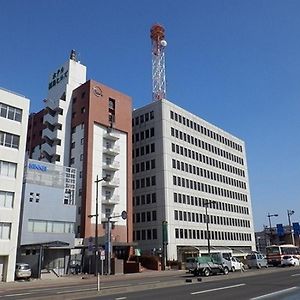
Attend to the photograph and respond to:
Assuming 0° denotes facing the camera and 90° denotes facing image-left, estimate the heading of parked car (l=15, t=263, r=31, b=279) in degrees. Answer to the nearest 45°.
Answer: approximately 315°

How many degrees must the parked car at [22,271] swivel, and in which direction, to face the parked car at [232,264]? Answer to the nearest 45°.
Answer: approximately 45° to its left

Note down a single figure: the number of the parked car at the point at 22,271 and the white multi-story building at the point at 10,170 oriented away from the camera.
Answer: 0

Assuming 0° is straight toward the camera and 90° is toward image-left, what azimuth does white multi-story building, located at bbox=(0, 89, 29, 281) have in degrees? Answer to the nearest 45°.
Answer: approximately 315°

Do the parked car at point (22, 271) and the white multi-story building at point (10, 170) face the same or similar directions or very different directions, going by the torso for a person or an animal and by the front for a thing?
same or similar directions
